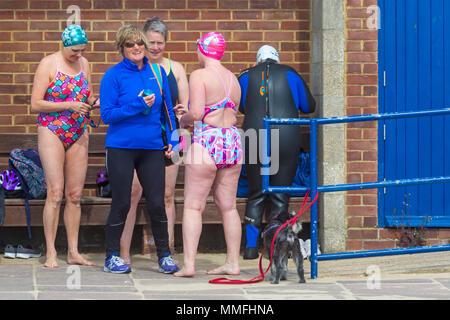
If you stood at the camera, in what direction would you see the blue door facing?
facing the viewer

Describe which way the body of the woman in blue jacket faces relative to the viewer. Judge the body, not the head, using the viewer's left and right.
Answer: facing the viewer and to the right of the viewer

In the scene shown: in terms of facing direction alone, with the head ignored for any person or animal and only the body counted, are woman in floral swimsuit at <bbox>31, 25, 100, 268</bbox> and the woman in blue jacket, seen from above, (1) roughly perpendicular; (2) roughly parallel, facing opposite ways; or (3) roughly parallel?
roughly parallel

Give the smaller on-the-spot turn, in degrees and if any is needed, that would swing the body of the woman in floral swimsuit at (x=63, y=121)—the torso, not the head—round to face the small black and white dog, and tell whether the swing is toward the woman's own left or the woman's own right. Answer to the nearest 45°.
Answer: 0° — they already face it

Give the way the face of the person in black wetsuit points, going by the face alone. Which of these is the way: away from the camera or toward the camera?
away from the camera

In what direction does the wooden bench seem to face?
toward the camera

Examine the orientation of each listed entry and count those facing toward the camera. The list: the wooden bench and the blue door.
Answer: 2
